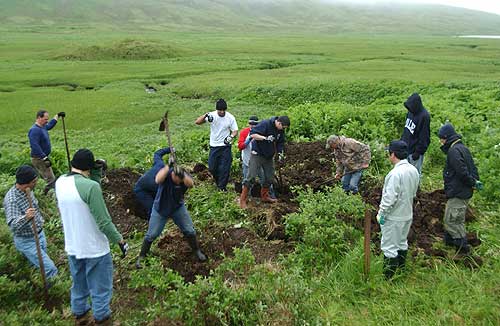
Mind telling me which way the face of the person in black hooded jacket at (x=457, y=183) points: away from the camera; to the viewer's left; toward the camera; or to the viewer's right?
to the viewer's left

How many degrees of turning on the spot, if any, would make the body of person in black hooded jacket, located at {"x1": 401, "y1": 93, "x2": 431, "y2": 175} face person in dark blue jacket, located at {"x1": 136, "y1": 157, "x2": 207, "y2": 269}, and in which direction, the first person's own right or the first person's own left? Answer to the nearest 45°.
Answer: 0° — they already face them

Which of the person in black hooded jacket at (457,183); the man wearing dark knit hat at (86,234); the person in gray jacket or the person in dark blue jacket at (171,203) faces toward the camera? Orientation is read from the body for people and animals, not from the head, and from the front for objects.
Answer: the person in dark blue jacket

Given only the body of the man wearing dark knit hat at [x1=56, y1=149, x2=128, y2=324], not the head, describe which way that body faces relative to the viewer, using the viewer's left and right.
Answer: facing away from the viewer and to the right of the viewer

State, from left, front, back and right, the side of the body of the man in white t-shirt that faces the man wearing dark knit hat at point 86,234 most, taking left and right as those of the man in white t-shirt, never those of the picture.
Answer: front

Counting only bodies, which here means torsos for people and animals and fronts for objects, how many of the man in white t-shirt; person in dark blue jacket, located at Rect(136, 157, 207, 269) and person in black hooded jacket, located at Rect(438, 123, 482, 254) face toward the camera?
2

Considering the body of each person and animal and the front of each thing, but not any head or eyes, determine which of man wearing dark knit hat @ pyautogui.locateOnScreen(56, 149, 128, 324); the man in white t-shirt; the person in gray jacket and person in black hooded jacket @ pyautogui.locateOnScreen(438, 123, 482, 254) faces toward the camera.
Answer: the man in white t-shirt

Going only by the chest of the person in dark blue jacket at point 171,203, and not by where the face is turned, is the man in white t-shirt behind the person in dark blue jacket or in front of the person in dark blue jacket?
behind

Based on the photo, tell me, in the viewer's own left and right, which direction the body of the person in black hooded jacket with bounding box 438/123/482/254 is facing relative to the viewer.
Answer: facing to the left of the viewer
